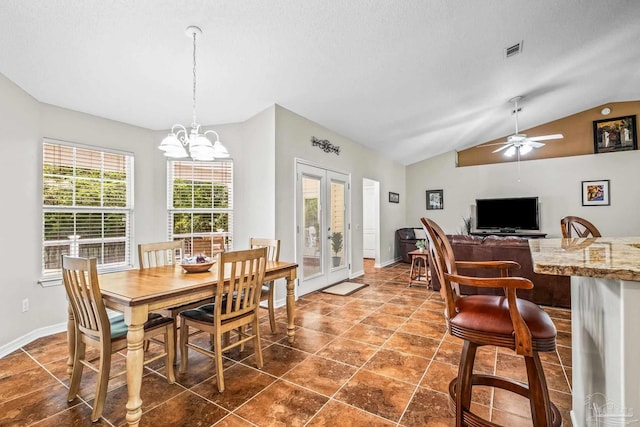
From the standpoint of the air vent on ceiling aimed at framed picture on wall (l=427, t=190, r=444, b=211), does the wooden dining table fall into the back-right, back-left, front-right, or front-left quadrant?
back-left

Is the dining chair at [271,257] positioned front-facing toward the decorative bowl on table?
yes

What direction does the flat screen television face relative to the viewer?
toward the camera

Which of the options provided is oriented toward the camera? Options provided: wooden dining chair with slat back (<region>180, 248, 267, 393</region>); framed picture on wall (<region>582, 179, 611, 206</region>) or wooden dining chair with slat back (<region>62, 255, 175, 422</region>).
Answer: the framed picture on wall

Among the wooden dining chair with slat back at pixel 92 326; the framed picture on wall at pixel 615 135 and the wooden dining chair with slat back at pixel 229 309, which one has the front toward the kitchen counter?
the framed picture on wall

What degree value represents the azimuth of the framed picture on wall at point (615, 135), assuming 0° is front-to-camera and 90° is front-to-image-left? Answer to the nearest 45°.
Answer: approximately 0°

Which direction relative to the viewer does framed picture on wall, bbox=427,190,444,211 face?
toward the camera

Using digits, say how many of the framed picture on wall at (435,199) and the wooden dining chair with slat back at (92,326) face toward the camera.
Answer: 1

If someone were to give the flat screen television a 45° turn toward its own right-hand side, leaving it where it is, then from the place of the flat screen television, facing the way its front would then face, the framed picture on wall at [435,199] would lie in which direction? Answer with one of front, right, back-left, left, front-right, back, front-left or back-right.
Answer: front-right

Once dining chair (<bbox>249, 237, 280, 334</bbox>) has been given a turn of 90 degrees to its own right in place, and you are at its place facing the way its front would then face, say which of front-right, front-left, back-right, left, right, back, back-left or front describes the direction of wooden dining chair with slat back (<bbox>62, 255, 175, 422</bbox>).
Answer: left

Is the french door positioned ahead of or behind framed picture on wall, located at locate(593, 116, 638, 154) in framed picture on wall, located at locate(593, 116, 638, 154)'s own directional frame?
ahead

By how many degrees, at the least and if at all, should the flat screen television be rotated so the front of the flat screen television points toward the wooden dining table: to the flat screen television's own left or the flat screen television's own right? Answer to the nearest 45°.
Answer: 0° — it already faces it

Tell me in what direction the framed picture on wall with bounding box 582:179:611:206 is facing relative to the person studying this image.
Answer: facing the viewer

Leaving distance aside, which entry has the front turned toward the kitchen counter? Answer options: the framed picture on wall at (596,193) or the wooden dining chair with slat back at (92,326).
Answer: the framed picture on wall
